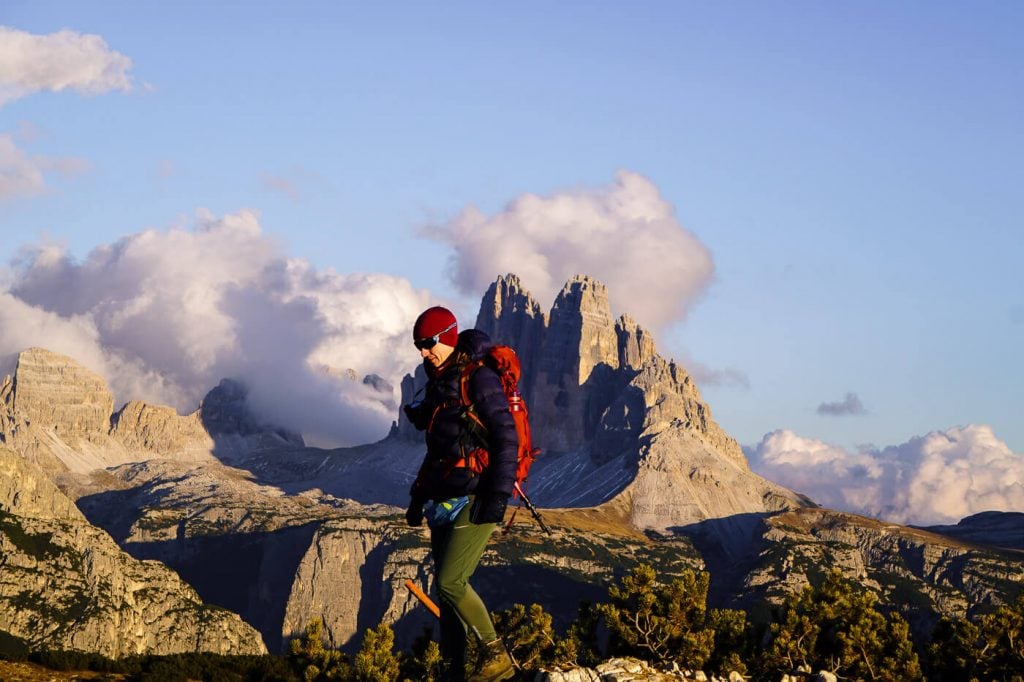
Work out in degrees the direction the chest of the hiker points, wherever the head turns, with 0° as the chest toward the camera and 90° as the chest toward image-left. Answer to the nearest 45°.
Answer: approximately 45°
